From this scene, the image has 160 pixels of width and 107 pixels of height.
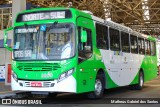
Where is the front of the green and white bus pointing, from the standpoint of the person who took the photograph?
facing the viewer and to the left of the viewer
